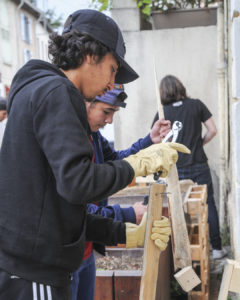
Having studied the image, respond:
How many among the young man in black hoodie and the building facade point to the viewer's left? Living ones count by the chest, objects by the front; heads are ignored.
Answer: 0

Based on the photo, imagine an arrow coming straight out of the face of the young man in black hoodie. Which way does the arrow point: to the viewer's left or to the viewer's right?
to the viewer's right

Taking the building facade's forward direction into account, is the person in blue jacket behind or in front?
in front

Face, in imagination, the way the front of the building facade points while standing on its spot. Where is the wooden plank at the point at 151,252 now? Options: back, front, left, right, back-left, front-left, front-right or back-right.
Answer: front-right

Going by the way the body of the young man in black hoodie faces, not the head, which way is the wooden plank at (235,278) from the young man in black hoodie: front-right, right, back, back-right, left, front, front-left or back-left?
front

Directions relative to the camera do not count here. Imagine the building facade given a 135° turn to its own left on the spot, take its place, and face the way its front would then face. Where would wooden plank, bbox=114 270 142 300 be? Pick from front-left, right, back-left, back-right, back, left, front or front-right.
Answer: back

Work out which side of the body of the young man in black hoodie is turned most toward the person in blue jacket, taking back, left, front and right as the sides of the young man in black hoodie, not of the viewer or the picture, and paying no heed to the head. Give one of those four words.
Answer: left

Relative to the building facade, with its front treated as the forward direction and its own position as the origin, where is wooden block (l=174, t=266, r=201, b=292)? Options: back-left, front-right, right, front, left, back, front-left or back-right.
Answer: front-right

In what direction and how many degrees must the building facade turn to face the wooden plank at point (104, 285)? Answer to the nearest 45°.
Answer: approximately 45° to its right

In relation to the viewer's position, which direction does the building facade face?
facing the viewer and to the right of the viewer

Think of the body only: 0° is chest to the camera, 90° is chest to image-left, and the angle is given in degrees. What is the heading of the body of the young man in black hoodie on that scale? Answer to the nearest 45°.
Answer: approximately 270°

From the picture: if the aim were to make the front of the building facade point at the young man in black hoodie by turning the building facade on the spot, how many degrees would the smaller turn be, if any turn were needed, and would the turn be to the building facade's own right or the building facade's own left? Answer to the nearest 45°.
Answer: approximately 45° to the building facade's own right
